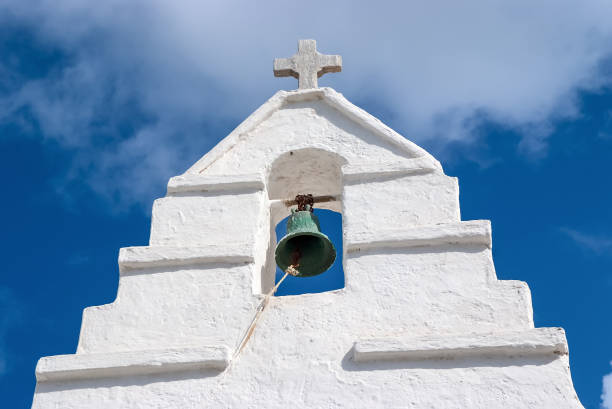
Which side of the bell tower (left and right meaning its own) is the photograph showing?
front
